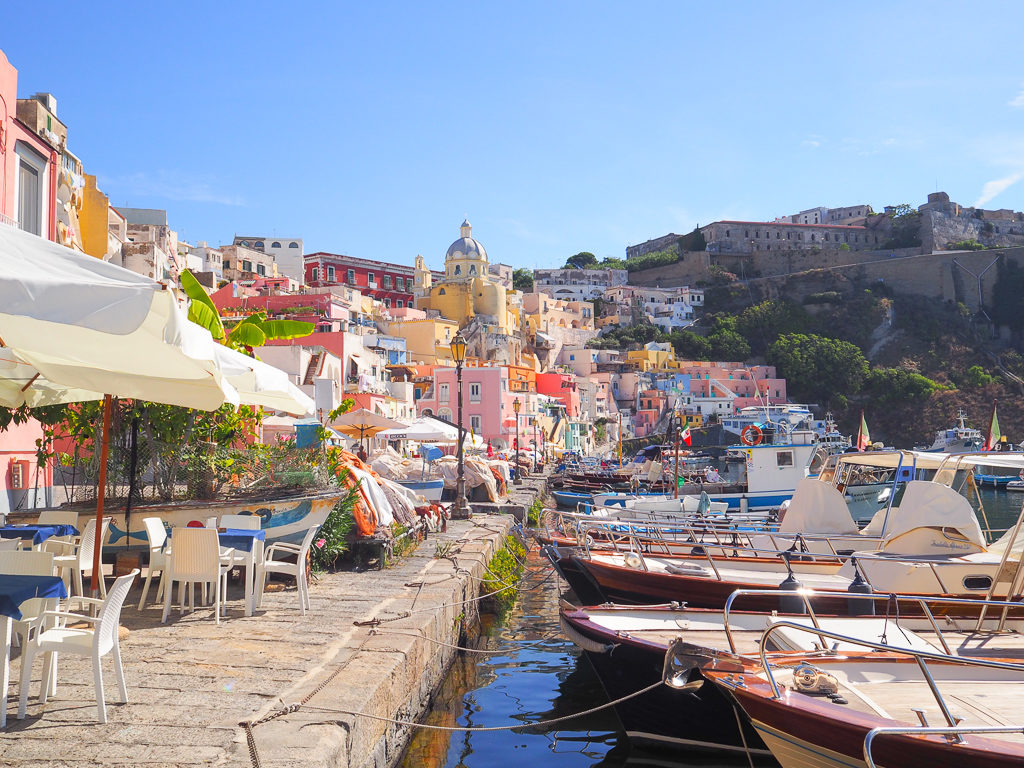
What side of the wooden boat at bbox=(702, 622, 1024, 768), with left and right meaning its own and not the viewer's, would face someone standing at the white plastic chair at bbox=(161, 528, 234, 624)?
front

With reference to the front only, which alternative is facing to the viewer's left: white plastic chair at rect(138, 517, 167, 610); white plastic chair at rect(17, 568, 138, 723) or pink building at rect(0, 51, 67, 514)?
white plastic chair at rect(17, 568, 138, 723)

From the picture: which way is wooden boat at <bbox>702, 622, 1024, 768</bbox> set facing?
to the viewer's left

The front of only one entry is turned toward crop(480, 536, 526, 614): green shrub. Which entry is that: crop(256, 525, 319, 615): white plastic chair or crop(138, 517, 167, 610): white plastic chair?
crop(138, 517, 167, 610): white plastic chair

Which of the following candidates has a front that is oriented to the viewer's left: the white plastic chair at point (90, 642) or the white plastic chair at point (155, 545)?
the white plastic chair at point (90, 642)

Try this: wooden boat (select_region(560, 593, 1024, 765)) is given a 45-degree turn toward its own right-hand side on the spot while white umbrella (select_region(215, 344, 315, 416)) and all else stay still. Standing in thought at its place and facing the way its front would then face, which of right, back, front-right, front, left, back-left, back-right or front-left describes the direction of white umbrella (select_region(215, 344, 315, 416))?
front-left

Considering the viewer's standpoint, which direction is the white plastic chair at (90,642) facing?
facing to the left of the viewer

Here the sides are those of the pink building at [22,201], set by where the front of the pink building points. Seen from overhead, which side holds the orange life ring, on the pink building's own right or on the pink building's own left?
on the pink building's own left

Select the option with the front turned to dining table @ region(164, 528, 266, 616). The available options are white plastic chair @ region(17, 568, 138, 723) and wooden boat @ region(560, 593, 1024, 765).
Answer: the wooden boat

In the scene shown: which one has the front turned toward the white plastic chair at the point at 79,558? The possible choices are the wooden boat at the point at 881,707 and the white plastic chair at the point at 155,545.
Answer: the wooden boat

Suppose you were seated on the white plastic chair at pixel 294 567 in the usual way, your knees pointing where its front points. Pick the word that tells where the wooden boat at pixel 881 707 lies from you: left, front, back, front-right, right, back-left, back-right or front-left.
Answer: back-left

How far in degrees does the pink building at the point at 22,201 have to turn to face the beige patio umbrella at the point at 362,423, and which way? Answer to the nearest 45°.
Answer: approximately 90° to its left

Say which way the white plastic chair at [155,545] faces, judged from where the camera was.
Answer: facing away from the viewer and to the right of the viewer

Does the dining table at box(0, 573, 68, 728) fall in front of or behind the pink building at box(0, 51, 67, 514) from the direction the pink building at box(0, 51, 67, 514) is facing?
in front

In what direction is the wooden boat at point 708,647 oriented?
to the viewer's left

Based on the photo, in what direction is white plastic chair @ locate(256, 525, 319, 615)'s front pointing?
to the viewer's left

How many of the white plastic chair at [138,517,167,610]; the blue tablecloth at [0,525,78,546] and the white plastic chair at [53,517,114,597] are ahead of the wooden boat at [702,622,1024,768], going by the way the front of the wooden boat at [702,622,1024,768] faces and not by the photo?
3
